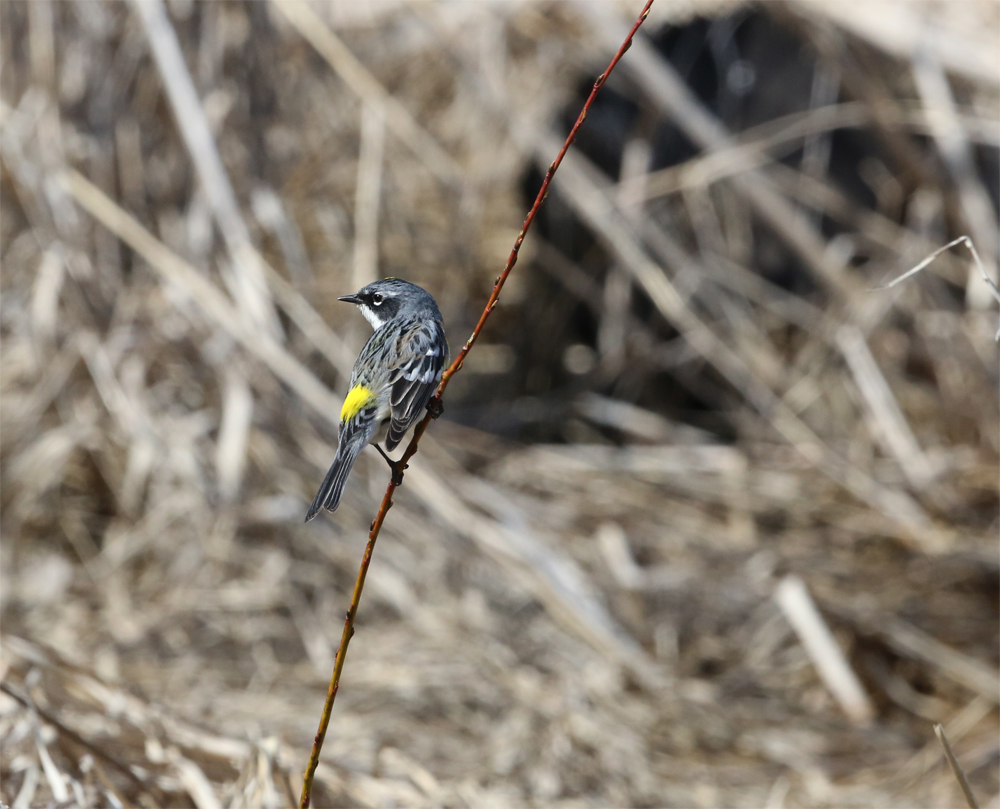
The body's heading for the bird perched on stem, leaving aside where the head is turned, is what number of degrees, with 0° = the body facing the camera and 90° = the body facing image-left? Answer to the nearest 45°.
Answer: approximately 225°
